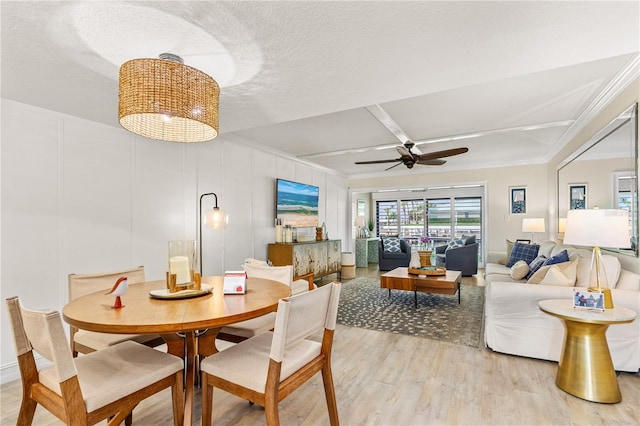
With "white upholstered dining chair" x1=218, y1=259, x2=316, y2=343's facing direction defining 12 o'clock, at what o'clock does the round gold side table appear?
The round gold side table is roughly at 8 o'clock from the white upholstered dining chair.

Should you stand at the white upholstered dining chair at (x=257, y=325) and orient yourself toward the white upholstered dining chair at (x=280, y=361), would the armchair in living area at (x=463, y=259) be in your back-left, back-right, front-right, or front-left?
back-left

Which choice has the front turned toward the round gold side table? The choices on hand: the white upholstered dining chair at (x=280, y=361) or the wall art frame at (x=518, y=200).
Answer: the wall art frame

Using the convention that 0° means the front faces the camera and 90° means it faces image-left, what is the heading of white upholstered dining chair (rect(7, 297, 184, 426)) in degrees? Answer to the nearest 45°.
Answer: approximately 225°

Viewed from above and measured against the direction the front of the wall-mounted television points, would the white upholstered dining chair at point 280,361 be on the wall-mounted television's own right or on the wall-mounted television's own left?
on the wall-mounted television's own right

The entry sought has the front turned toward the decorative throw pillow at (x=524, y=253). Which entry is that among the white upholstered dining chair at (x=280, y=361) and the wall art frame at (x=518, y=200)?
the wall art frame

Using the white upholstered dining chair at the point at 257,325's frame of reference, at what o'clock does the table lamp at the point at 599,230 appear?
The table lamp is roughly at 8 o'clock from the white upholstered dining chair.

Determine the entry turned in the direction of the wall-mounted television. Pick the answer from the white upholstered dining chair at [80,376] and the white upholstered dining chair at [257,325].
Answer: the white upholstered dining chair at [80,376]

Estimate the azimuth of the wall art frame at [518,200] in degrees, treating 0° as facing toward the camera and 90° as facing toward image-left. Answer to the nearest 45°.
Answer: approximately 0°

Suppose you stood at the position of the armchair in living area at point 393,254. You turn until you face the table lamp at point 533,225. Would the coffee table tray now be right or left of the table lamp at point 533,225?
right

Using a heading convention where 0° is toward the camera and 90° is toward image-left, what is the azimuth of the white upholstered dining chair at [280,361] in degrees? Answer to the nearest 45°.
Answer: approximately 135°

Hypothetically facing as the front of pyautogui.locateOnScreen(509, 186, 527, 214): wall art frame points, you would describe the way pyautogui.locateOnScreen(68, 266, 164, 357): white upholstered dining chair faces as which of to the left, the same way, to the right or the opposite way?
to the left
